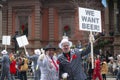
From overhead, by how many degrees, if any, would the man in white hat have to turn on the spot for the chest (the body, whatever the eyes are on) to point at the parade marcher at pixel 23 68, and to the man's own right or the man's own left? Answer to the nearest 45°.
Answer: approximately 180°

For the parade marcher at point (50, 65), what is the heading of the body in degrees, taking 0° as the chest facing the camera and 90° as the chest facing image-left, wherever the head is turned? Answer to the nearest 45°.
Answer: approximately 315°

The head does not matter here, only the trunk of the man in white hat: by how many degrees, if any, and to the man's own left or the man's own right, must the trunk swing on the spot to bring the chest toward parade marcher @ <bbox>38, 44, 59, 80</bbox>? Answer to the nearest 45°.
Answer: approximately 135° to the man's own right

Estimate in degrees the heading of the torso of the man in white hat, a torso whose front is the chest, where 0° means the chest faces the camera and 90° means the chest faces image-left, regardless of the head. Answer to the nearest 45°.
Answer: approximately 0°

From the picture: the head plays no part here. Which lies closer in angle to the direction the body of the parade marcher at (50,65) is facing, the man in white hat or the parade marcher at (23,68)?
the man in white hat
